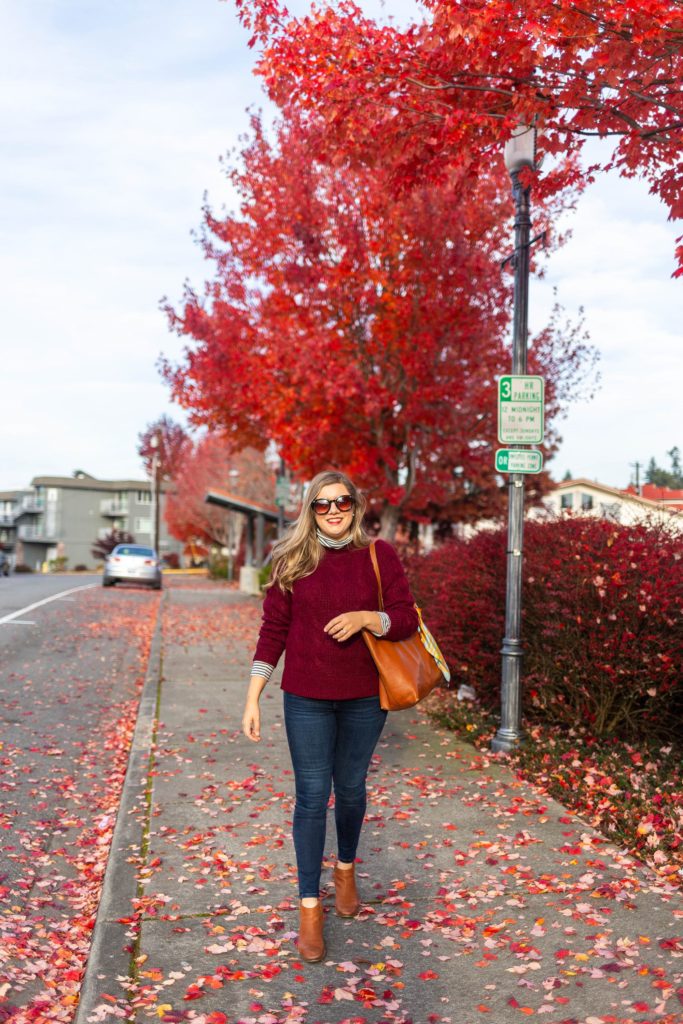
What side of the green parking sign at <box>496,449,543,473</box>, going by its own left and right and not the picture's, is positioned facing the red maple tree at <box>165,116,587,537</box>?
back

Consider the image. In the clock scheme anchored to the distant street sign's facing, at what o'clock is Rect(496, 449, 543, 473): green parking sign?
The green parking sign is roughly at 12 o'clock from the distant street sign.

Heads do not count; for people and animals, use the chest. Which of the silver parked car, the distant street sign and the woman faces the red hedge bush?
the distant street sign

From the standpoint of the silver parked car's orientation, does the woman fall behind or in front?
behind

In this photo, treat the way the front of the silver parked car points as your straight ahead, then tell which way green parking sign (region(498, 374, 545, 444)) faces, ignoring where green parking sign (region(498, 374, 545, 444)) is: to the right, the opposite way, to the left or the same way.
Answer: the opposite way

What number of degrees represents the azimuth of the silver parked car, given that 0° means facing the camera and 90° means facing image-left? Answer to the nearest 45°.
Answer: approximately 180°

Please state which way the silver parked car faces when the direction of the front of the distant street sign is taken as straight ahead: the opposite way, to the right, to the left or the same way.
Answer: the opposite way

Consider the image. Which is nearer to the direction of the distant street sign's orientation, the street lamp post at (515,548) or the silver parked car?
the street lamp post
